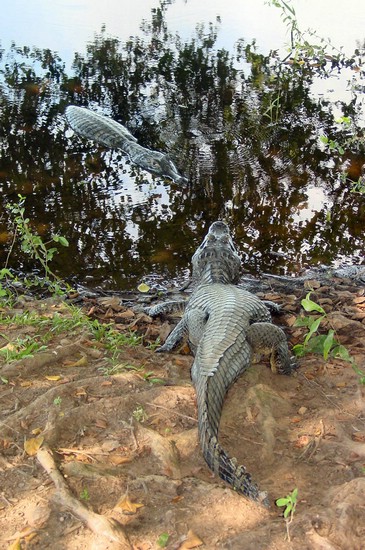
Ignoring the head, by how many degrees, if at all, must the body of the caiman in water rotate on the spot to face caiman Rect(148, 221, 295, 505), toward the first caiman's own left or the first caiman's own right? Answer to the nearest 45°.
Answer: approximately 45° to the first caiman's own right

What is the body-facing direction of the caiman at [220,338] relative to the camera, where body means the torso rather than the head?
away from the camera

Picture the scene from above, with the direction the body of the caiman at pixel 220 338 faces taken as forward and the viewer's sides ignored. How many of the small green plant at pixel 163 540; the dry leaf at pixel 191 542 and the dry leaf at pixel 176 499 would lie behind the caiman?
3

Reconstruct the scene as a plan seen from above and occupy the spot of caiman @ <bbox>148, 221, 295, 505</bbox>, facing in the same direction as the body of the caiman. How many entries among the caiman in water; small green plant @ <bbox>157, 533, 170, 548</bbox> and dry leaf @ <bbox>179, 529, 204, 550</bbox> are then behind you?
2

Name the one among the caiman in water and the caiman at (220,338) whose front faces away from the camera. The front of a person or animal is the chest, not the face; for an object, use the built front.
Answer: the caiman

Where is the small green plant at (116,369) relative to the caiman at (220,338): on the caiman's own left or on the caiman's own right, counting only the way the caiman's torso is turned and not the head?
on the caiman's own left

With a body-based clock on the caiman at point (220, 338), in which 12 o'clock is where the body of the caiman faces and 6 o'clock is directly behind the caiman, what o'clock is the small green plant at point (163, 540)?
The small green plant is roughly at 6 o'clock from the caiman.

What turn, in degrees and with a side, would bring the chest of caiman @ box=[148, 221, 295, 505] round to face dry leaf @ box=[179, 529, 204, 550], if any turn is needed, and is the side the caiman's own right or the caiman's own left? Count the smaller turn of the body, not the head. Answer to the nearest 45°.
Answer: approximately 180°

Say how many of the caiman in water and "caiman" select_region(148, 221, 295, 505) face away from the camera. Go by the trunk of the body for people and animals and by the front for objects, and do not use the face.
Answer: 1

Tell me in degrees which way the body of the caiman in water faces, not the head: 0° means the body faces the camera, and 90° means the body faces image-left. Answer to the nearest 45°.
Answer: approximately 315°

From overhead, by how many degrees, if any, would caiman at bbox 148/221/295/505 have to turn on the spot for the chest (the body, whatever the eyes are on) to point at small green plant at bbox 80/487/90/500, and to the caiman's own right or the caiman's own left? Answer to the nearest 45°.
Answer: approximately 180°

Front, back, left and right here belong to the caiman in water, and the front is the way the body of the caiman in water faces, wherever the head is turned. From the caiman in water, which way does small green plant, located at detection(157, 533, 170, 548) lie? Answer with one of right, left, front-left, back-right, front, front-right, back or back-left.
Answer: front-right
